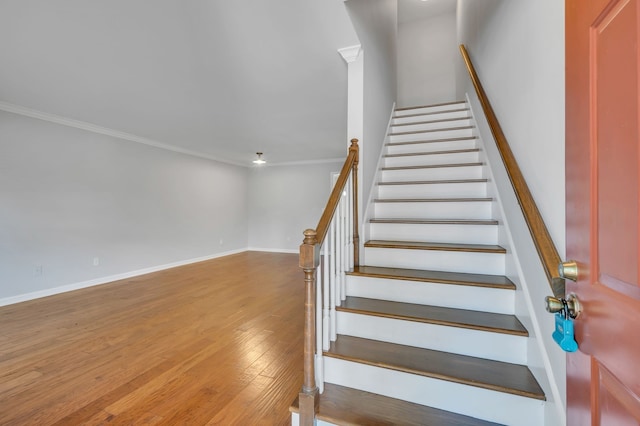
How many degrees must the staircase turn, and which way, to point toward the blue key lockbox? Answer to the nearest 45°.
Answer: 0° — it already faces it

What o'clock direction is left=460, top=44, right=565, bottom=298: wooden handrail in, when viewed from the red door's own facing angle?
The wooden handrail is roughly at 4 o'clock from the red door.

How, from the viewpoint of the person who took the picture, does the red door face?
facing the viewer and to the left of the viewer

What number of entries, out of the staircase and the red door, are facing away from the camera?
0

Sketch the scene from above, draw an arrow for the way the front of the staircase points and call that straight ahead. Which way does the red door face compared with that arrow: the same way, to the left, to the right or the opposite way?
to the right

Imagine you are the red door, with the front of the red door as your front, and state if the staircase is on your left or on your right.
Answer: on your right

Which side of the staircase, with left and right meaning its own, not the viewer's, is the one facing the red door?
front

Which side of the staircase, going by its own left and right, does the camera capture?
front
